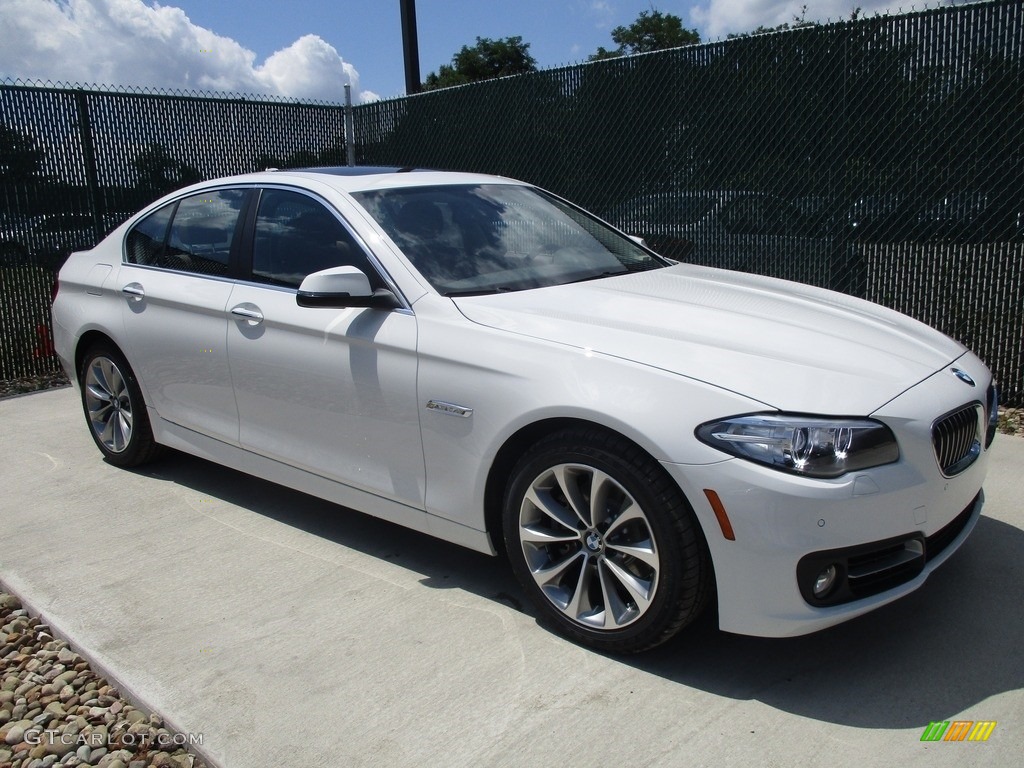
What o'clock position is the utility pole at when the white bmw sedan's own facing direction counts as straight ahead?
The utility pole is roughly at 7 o'clock from the white bmw sedan.

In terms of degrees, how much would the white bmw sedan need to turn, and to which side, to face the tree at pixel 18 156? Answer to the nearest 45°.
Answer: approximately 180°

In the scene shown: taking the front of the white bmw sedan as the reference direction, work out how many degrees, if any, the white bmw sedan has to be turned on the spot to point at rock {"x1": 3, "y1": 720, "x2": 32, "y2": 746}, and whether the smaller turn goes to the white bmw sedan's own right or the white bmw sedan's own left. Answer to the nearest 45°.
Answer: approximately 135° to the white bmw sedan's own right

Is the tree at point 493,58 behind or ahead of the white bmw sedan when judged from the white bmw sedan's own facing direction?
behind

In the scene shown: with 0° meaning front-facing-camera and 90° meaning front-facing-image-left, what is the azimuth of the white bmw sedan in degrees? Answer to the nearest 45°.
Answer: approximately 315°

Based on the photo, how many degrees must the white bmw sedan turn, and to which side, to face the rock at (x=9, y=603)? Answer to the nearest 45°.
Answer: approximately 135° to its right

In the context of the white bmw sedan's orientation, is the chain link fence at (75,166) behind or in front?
behind

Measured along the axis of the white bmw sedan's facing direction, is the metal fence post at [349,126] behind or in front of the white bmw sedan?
behind
